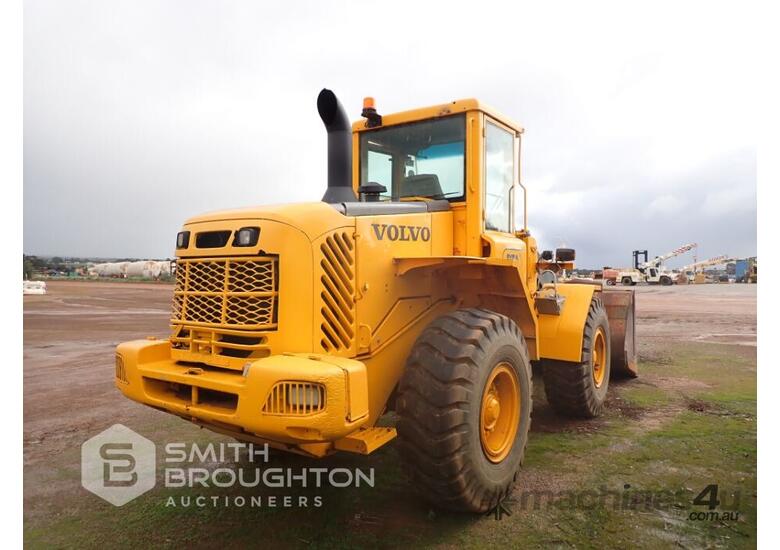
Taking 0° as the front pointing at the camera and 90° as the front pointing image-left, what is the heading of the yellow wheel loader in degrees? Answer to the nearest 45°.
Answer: approximately 225°
